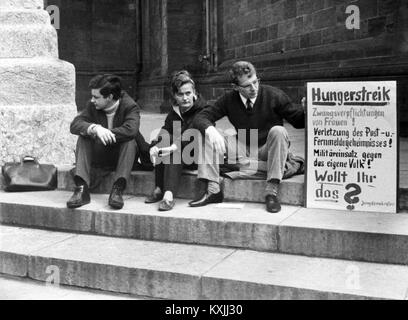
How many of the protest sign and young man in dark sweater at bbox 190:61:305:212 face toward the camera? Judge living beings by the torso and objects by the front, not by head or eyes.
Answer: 2

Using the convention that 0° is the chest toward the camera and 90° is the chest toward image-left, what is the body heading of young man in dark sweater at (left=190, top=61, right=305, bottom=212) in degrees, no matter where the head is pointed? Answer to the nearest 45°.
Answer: approximately 0°

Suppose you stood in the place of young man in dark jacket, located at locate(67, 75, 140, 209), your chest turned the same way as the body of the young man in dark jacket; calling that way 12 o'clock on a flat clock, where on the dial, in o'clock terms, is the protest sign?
The protest sign is roughly at 10 o'clock from the young man in dark jacket.

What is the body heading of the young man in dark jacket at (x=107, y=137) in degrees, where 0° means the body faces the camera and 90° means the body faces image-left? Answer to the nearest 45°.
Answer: approximately 0°

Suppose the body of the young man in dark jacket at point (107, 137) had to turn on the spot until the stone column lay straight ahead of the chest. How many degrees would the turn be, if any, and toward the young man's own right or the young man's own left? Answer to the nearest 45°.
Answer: approximately 135° to the young man's own right

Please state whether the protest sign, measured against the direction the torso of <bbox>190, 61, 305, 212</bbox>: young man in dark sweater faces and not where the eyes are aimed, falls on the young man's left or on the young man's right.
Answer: on the young man's left

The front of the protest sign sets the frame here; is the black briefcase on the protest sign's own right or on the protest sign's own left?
on the protest sign's own right

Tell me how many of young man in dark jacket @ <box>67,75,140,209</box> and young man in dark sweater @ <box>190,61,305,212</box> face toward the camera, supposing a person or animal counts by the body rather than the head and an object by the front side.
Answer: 2

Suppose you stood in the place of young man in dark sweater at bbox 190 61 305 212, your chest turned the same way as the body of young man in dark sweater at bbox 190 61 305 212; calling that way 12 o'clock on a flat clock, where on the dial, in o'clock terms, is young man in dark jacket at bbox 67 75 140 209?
young man in dark jacket at bbox 67 75 140 209 is roughly at 3 o'clock from young man in dark sweater at bbox 190 61 305 212.

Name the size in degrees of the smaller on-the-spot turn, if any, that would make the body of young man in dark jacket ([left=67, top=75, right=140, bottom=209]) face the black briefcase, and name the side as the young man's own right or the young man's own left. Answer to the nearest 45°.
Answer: approximately 135° to the young man's own right

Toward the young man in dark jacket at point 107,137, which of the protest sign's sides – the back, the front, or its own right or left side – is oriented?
right
